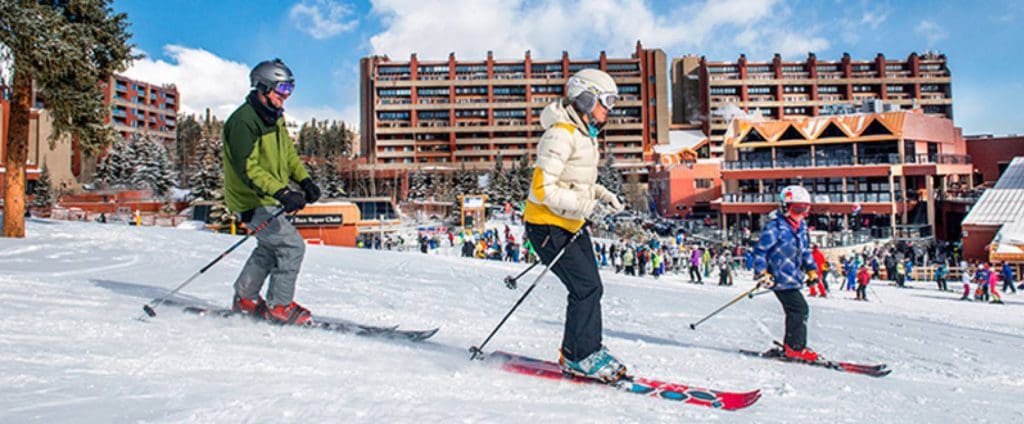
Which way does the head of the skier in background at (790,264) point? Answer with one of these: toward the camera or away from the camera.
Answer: toward the camera

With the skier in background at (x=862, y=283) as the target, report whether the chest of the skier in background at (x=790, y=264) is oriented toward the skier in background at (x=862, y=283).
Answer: no

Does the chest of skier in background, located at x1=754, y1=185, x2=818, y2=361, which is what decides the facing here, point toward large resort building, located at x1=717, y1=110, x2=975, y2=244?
no

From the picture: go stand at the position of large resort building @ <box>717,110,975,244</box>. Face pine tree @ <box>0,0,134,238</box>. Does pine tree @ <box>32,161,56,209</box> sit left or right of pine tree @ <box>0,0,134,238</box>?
right

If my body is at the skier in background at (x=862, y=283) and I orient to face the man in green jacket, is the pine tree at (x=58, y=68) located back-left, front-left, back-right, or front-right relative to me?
front-right

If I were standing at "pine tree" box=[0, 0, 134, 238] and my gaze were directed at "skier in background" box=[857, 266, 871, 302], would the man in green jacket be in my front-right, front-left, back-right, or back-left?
front-right
